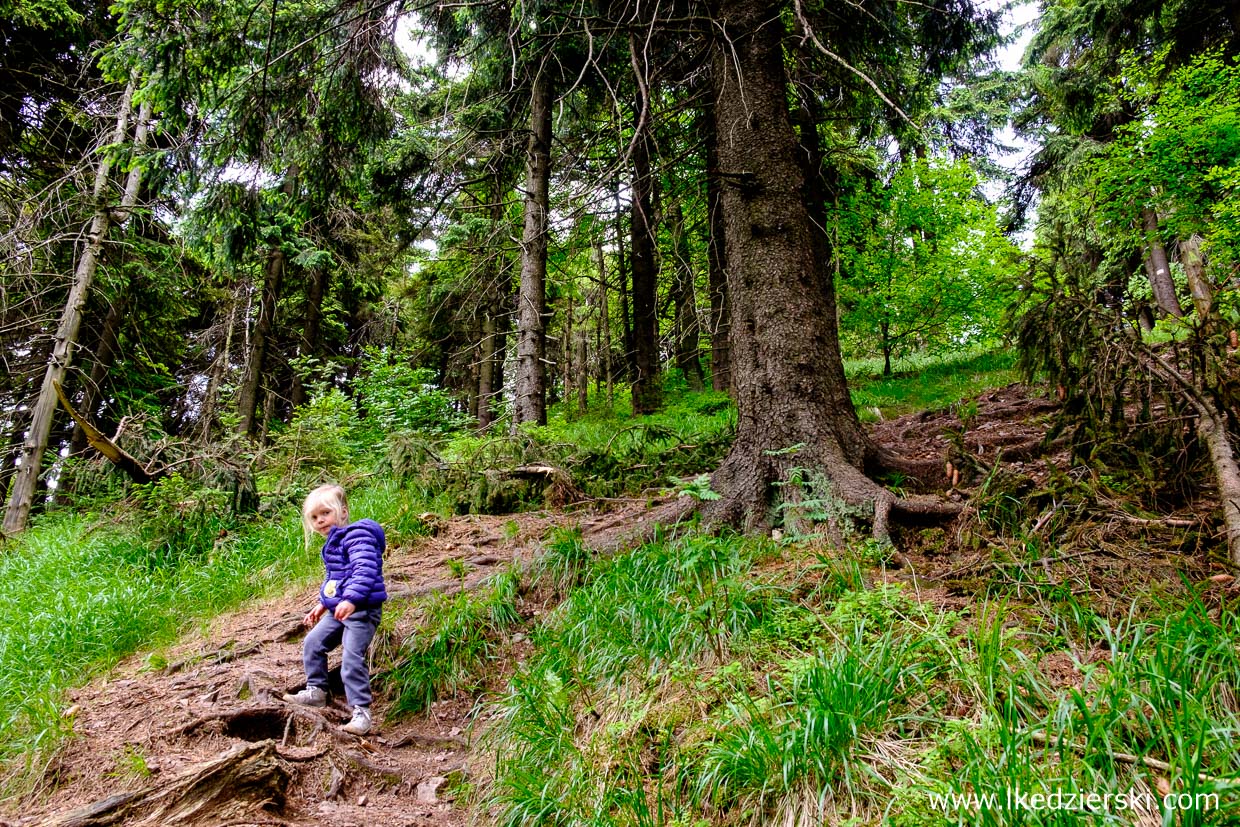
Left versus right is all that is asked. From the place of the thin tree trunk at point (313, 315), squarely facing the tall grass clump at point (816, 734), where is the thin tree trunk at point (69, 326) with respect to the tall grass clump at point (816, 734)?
right

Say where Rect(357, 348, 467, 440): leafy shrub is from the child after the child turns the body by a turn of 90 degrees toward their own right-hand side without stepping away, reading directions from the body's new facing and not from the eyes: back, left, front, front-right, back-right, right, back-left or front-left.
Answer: front-right

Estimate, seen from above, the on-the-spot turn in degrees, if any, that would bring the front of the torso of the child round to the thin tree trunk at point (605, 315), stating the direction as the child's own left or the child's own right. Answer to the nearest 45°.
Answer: approximately 180°

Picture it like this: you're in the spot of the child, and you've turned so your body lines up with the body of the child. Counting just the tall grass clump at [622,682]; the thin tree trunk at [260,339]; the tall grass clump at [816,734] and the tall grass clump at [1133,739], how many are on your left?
3

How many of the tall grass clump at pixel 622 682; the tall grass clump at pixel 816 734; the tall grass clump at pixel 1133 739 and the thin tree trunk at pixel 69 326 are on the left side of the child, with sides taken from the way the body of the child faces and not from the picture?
3

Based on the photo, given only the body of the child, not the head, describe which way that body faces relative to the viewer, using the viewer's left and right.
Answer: facing the viewer and to the left of the viewer

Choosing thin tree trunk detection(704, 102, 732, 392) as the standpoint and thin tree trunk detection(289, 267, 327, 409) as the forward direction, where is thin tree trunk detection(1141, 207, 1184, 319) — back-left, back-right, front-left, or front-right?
back-right

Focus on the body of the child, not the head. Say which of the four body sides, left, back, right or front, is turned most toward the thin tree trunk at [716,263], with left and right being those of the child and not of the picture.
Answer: back

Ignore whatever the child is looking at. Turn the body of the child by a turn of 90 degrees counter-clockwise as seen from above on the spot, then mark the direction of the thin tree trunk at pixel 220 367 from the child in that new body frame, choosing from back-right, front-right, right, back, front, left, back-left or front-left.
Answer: back-left

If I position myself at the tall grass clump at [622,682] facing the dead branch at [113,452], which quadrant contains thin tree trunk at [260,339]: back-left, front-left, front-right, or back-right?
front-right

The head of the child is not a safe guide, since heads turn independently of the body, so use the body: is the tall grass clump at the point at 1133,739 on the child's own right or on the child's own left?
on the child's own left

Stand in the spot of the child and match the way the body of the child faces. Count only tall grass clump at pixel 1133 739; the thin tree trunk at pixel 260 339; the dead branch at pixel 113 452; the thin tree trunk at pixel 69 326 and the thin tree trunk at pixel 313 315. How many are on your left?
1

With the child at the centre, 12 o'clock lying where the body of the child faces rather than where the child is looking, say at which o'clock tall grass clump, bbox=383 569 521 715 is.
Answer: The tall grass clump is roughly at 7 o'clock from the child.
